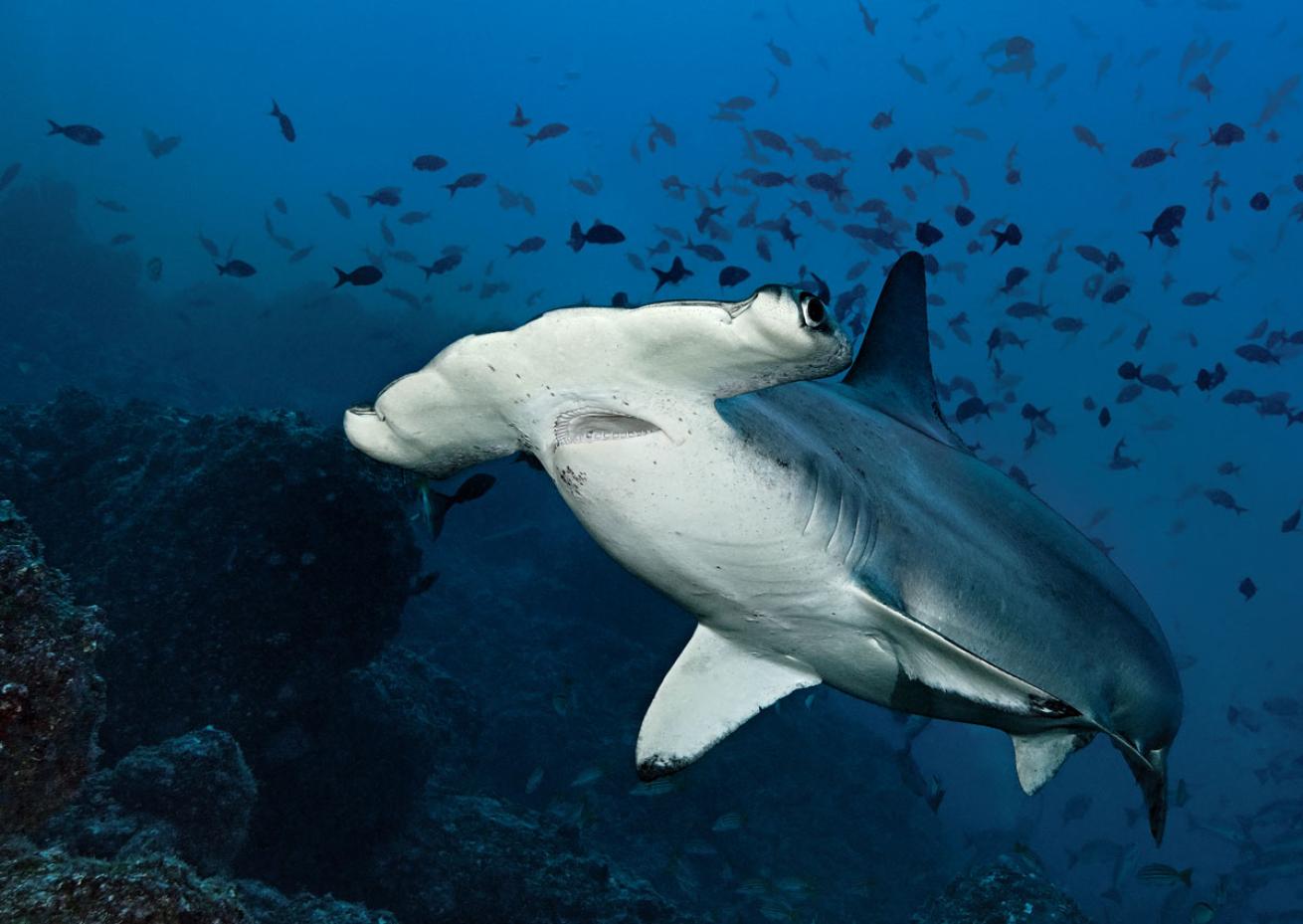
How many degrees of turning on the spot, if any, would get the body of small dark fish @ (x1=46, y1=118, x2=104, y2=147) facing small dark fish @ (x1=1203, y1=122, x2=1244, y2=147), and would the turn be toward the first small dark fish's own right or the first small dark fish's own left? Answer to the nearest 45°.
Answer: approximately 45° to the first small dark fish's own right

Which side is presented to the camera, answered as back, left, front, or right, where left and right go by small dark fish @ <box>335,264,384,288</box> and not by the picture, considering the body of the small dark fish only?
right

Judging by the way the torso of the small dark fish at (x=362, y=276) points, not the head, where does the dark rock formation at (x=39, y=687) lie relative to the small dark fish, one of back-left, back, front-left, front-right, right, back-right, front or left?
right

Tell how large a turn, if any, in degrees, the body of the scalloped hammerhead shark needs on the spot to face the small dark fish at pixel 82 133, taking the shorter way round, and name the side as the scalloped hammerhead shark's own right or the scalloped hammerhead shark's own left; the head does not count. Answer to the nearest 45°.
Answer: approximately 90° to the scalloped hammerhead shark's own right

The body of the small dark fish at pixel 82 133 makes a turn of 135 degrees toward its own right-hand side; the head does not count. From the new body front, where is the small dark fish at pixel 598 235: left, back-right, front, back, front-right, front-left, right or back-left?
left

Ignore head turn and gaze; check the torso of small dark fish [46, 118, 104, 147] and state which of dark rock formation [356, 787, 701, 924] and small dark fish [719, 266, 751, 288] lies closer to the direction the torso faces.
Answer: the small dark fish

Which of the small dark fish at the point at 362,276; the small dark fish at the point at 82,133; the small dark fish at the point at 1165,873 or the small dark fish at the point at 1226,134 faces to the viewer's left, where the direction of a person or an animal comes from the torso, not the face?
the small dark fish at the point at 1165,873

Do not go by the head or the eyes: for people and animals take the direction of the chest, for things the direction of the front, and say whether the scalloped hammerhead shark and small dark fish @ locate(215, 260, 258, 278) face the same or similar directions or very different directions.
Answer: very different directions

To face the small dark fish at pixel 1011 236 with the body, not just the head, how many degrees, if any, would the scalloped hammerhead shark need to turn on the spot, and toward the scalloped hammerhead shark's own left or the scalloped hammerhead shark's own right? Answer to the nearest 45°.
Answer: approximately 135° to the scalloped hammerhead shark's own right

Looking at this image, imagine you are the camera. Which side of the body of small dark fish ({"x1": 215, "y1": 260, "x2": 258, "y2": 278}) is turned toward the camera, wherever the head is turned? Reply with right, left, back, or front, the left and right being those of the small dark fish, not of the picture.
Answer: right
